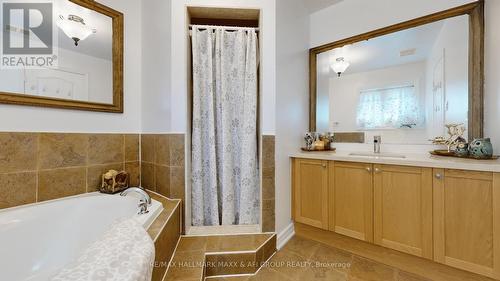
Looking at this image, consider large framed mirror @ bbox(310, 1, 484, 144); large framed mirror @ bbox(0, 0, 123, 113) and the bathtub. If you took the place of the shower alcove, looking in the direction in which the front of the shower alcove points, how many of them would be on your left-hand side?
1

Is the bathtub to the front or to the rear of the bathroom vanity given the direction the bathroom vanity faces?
to the front

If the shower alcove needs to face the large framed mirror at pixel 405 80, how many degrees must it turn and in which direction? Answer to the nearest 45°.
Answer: approximately 90° to its left

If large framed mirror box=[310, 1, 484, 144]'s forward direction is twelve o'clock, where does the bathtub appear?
The bathtub is roughly at 12 o'clock from the large framed mirror.

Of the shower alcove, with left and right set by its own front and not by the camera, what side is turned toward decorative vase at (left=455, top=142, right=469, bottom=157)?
left

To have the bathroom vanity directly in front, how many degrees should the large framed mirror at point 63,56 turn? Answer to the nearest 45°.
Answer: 0° — it already faces it

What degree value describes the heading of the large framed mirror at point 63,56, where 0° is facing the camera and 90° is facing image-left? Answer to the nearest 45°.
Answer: approximately 315°

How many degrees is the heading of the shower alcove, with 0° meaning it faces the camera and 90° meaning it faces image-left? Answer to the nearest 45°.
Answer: approximately 0°

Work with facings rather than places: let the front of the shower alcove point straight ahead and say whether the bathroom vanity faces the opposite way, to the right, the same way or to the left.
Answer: to the right

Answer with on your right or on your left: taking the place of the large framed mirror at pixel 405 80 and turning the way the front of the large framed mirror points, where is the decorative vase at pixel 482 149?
on your left

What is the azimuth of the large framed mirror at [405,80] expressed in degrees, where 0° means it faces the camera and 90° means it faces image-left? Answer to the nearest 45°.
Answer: approximately 45°
